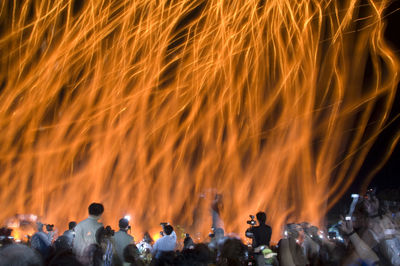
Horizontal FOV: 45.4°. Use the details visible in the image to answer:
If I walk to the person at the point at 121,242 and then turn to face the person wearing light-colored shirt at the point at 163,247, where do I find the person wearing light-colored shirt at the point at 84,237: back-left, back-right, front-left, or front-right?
back-right

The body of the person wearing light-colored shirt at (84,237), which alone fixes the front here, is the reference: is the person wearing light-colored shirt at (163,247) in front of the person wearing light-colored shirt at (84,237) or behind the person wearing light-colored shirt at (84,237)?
in front

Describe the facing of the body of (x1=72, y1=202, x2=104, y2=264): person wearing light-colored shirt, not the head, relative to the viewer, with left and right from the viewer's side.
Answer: facing away from the viewer and to the right of the viewer

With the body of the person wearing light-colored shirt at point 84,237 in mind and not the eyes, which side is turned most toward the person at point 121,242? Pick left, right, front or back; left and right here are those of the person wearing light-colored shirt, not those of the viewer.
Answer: front
